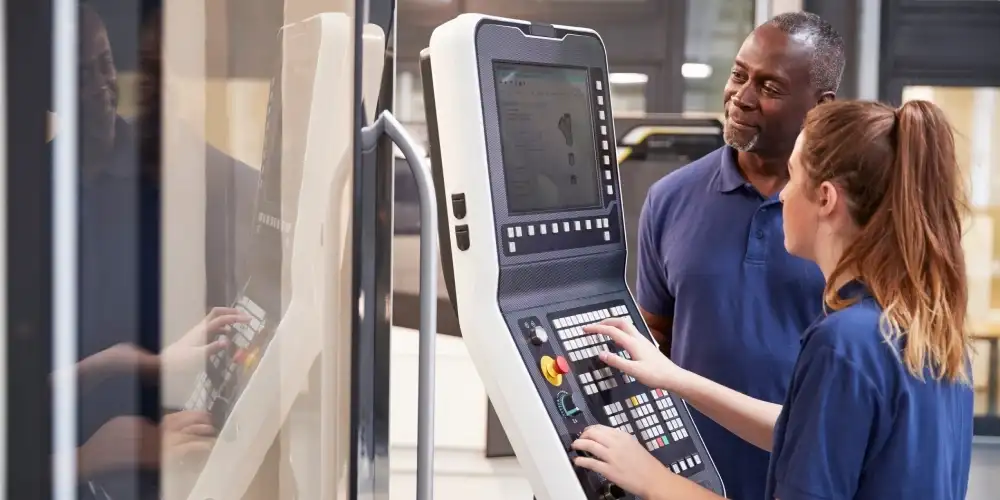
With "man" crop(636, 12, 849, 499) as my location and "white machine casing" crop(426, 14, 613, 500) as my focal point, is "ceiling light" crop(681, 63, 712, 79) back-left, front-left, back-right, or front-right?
back-right

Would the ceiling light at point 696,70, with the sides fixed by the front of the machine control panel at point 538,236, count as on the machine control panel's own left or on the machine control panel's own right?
on the machine control panel's own left

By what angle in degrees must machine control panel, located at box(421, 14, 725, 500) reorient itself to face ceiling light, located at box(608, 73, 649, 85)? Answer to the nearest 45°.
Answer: approximately 135° to its left

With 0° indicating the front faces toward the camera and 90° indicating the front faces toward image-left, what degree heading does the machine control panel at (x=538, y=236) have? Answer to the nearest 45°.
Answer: approximately 315°

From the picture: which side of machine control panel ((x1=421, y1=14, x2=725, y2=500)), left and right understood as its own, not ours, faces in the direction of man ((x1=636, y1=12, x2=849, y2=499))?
left
